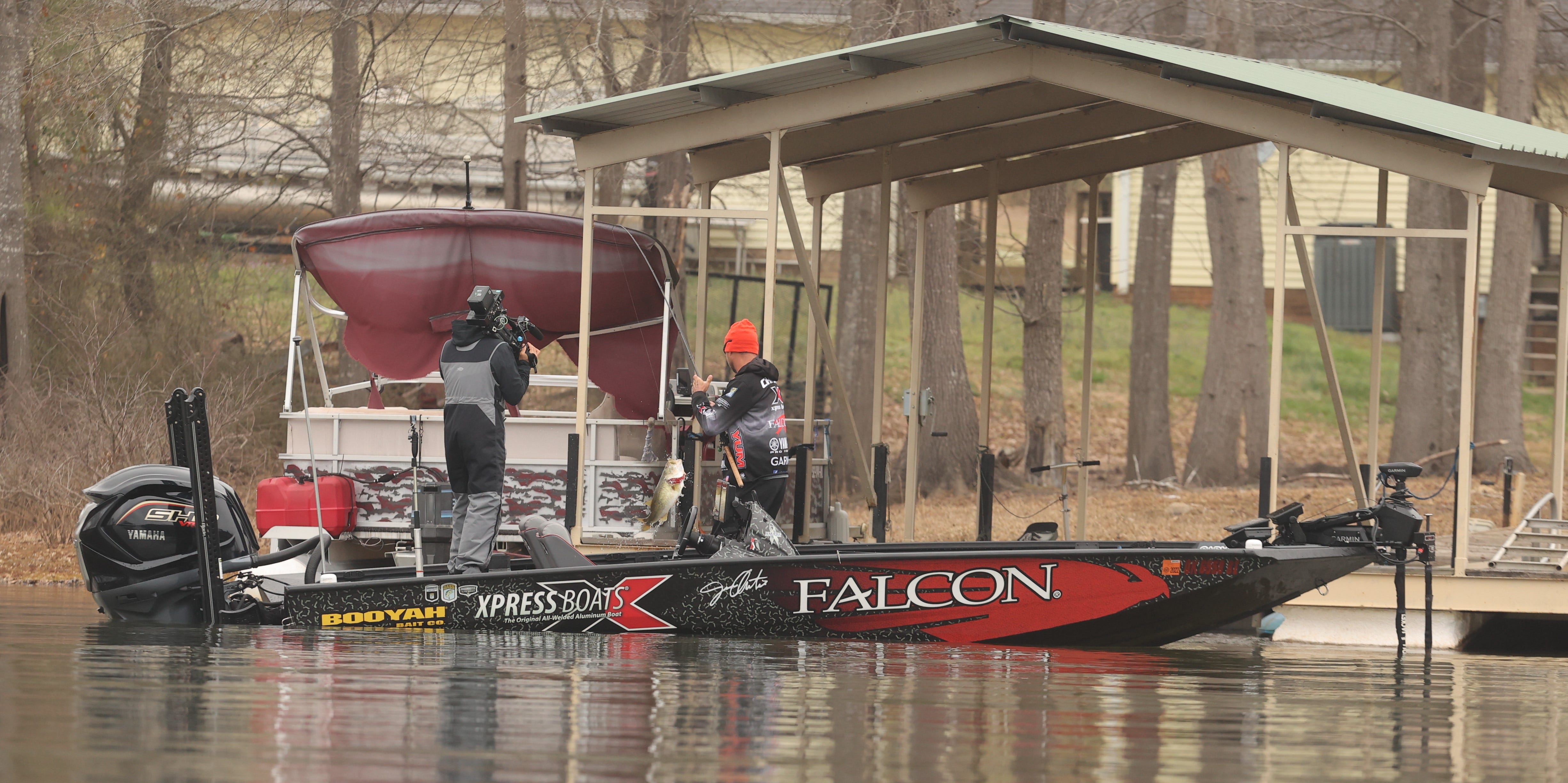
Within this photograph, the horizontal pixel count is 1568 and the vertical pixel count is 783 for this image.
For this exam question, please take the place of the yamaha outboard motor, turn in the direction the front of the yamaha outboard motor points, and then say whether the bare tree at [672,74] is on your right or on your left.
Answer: on your left

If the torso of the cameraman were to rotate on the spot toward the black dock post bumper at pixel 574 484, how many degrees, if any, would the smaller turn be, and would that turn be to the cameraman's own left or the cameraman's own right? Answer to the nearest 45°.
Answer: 0° — they already face it

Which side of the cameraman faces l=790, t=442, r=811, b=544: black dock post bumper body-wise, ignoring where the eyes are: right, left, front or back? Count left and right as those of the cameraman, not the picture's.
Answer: front

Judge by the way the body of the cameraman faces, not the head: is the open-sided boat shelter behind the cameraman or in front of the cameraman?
in front

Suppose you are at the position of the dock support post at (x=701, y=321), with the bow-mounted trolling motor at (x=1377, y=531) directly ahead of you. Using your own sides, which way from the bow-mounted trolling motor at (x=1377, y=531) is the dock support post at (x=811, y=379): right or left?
left

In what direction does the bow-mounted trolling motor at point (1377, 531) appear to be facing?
to the viewer's right

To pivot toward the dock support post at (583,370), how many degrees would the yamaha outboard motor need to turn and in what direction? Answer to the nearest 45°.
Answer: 0° — it already faces it

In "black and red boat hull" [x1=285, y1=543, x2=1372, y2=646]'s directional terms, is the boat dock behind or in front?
in front

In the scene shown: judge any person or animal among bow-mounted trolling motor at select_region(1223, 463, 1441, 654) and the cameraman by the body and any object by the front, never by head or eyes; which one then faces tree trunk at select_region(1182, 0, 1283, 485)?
the cameraman

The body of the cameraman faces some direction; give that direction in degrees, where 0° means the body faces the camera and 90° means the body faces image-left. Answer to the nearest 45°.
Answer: approximately 225°

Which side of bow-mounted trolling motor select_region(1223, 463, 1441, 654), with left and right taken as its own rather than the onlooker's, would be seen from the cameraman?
back

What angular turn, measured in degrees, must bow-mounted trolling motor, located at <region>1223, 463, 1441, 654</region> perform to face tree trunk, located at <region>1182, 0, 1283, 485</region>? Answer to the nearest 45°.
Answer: approximately 90° to its left

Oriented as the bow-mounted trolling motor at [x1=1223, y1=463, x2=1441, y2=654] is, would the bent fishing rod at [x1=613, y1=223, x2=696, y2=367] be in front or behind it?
behind

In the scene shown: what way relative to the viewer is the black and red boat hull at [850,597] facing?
to the viewer's right

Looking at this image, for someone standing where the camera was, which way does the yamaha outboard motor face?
facing to the right of the viewer

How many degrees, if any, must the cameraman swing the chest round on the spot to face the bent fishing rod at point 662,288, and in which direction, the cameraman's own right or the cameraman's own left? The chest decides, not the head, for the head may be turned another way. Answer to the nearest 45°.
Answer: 0° — they already face it
